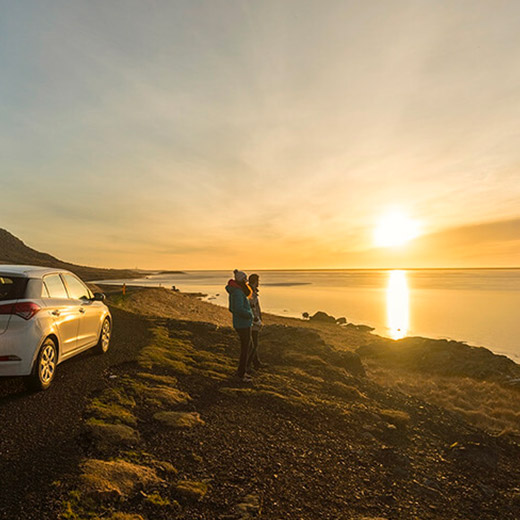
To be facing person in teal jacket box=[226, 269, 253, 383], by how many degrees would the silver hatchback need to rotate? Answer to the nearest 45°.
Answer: approximately 45° to its right

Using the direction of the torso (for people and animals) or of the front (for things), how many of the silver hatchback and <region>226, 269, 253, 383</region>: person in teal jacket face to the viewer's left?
0

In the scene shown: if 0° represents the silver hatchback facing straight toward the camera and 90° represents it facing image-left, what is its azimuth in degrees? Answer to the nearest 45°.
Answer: approximately 225°

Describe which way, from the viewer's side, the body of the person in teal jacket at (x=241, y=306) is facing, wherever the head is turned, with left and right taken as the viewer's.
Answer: facing to the right of the viewer

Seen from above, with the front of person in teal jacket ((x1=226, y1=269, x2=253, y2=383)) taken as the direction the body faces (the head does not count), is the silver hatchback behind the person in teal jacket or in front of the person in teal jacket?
behind
